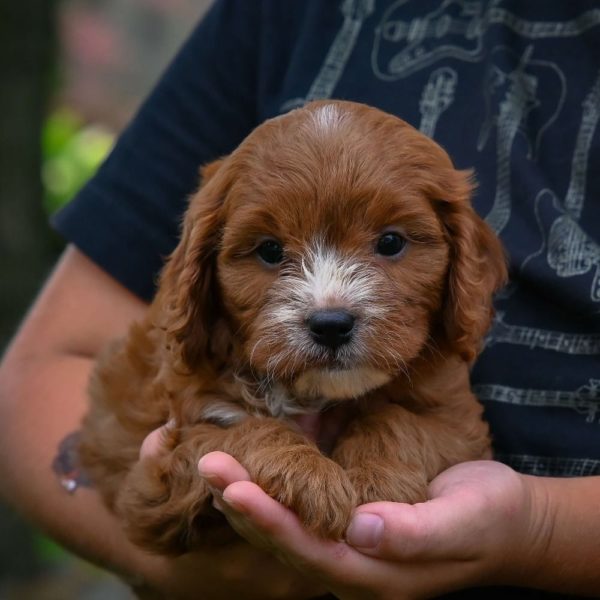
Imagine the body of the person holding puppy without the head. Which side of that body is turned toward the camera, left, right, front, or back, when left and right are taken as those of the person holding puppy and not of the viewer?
front
